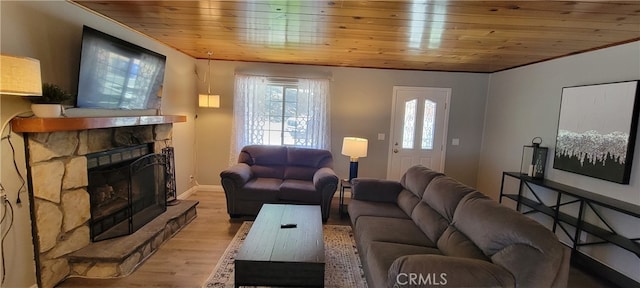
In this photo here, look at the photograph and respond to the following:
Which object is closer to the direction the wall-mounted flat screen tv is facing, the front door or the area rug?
the area rug

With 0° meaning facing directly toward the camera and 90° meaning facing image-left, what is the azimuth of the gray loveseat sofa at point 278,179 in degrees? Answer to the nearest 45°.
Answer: approximately 0°

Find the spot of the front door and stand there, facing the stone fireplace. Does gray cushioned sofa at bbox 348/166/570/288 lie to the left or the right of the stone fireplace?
left

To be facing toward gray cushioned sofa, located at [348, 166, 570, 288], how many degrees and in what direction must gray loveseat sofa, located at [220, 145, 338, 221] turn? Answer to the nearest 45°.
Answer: approximately 45° to its left

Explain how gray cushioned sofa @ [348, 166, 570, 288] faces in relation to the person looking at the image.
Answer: facing to the left of the viewer

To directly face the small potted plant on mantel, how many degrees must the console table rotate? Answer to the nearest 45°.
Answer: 0° — it already faces it

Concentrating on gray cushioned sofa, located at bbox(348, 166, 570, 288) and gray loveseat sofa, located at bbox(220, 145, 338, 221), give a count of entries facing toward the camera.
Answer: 1

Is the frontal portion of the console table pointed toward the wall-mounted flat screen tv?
yes
